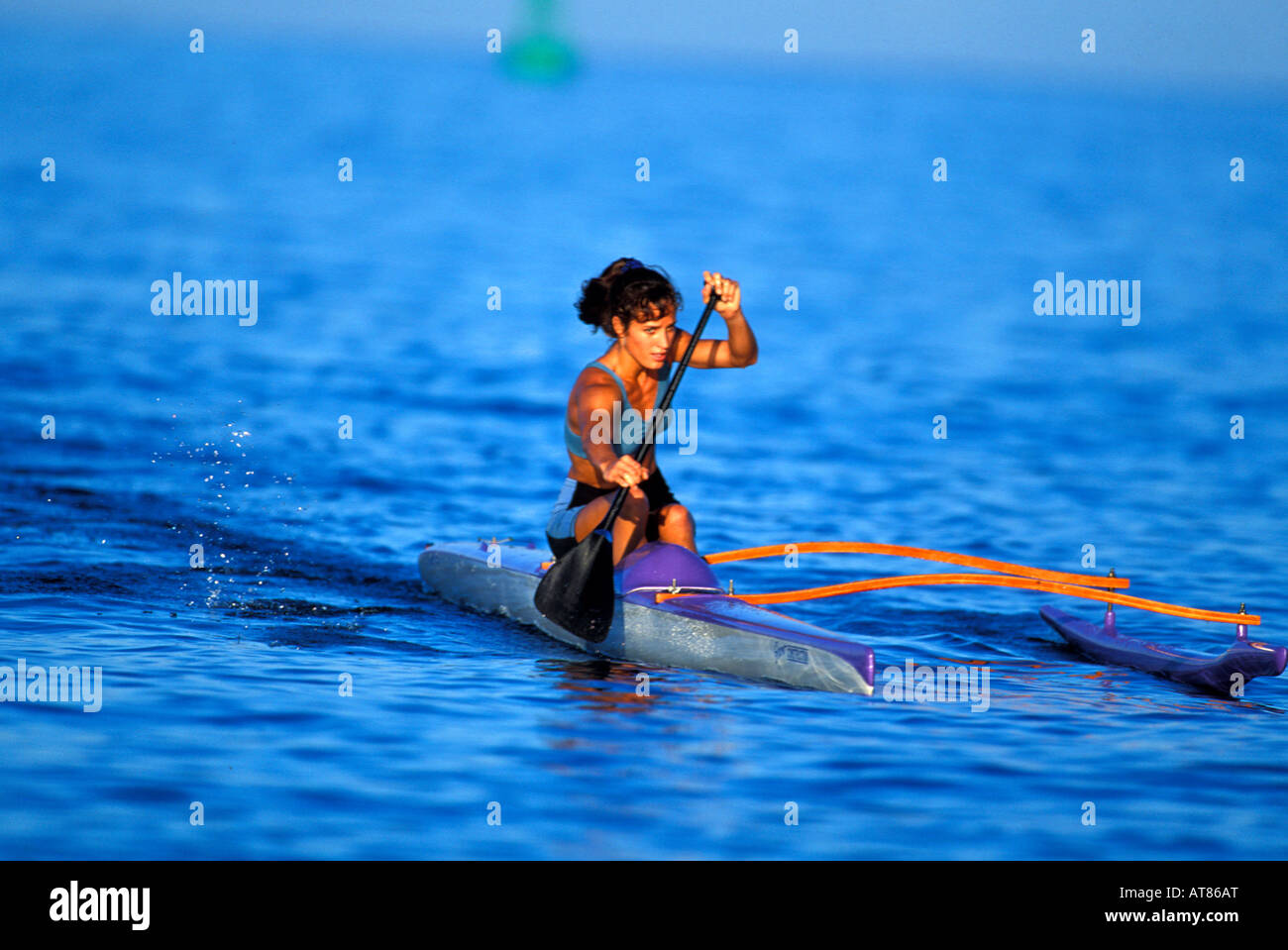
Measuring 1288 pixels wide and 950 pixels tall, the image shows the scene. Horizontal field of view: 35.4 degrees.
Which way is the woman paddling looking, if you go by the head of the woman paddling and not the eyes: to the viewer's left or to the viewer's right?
to the viewer's right

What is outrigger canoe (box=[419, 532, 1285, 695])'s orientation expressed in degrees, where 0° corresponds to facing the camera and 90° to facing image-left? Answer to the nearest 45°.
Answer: approximately 315°

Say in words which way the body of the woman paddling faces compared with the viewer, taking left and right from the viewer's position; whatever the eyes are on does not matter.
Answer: facing the viewer and to the right of the viewer
